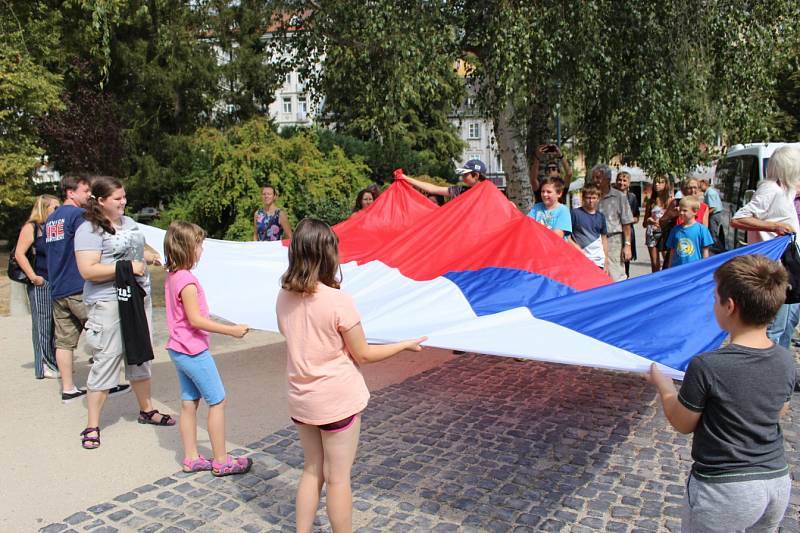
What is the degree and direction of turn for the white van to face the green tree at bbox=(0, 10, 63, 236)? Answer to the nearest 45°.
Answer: approximately 45° to its right

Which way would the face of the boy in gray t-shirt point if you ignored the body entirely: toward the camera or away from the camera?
away from the camera

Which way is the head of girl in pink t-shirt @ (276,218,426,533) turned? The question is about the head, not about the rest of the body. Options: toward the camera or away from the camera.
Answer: away from the camera

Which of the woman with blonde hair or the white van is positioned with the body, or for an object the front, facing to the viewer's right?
the woman with blonde hair

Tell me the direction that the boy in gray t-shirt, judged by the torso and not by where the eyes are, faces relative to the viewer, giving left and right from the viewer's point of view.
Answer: facing away from the viewer and to the left of the viewer

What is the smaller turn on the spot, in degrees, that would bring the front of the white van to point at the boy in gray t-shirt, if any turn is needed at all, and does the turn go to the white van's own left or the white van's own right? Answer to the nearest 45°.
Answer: approximately 45° to the white van's own left

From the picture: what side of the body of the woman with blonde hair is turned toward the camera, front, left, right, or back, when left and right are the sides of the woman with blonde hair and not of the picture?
right

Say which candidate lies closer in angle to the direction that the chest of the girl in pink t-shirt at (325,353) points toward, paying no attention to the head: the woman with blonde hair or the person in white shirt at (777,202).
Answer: the person in white shirt

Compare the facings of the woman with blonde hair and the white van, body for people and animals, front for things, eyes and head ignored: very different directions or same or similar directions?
very different directions

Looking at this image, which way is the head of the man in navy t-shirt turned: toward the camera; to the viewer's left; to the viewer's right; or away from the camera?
to the viewer's right
